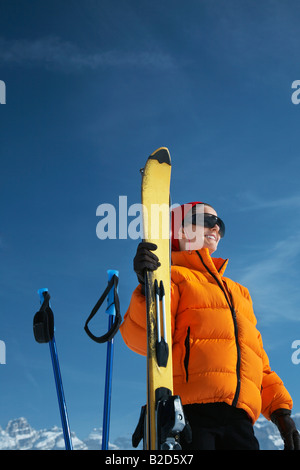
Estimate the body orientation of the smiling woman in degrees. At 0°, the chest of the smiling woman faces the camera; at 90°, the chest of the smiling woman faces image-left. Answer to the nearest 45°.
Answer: approximately 315°
